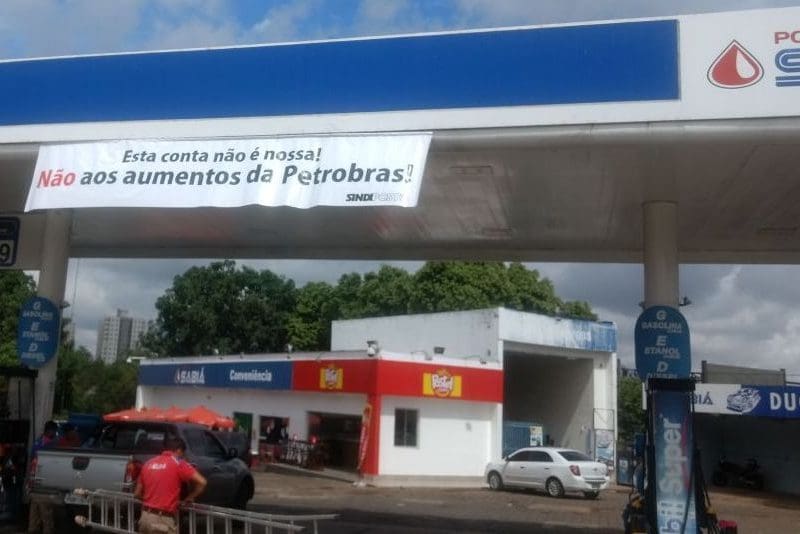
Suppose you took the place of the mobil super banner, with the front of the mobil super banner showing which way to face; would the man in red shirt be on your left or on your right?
on your right

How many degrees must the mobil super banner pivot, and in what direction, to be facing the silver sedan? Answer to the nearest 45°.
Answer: approximately 180°

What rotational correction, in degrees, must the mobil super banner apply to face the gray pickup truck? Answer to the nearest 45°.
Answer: approximately 90° to its right

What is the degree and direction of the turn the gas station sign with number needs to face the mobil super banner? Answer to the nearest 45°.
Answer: approximately 45° to its left

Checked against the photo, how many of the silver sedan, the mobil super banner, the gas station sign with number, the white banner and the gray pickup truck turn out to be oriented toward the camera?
3

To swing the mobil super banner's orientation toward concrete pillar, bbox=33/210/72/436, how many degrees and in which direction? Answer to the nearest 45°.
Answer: approximately 90° to its right

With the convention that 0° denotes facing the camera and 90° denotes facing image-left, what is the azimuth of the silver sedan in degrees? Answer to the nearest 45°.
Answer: approximately 135°
